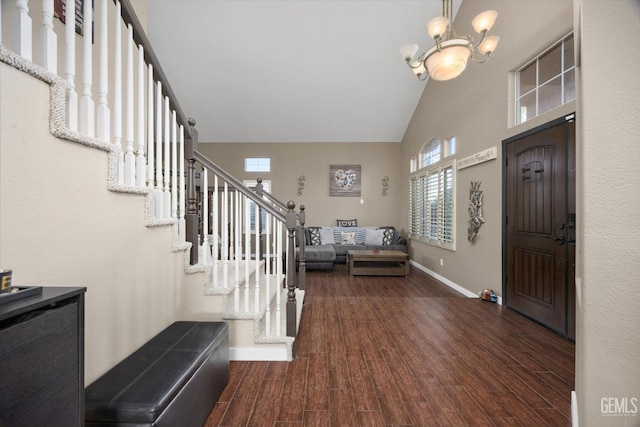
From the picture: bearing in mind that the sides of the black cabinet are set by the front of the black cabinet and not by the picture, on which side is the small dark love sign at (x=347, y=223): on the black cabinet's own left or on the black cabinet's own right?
on the black cabinet's own left

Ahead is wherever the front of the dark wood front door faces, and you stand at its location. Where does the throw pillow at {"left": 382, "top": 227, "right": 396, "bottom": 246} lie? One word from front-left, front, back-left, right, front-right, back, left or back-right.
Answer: right

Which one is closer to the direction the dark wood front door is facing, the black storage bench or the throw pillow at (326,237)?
the black storage bench

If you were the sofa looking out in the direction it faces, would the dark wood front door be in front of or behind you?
in front

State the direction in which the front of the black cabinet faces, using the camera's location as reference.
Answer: facing the viewer and to the right of the viewer

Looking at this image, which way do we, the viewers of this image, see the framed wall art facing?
facing the viewer

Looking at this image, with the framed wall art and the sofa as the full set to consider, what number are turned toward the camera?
2

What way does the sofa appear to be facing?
toward the camera

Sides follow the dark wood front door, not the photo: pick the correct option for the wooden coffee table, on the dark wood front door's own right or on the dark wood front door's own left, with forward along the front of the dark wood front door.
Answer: on the dark wood front door's own right

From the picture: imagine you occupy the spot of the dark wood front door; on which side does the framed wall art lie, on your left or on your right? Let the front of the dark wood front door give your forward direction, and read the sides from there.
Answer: on your right

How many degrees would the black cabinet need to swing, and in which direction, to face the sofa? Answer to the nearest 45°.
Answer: approximately 90° to its left

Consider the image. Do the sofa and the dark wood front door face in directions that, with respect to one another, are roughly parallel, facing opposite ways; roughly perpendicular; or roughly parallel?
roughly perpendicular

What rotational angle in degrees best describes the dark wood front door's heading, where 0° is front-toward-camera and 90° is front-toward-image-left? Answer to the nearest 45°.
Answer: approximately 45°

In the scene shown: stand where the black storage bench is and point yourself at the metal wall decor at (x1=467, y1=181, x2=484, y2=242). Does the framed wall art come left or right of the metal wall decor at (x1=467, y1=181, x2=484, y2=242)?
left

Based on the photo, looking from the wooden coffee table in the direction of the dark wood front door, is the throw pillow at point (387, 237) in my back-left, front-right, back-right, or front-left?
back-left
